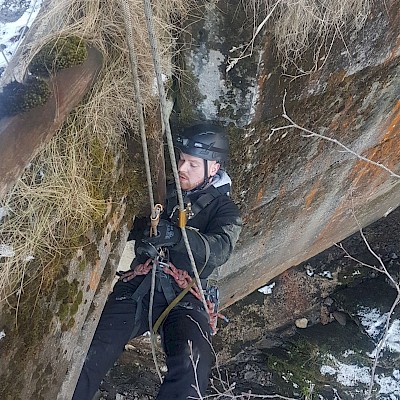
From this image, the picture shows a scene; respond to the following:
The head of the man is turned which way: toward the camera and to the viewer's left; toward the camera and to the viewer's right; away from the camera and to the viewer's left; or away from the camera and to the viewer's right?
toward the camera and to the viewer's left

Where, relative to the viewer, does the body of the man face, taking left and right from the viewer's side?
facing the viewer and to the left of the viewer
